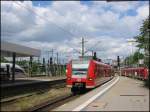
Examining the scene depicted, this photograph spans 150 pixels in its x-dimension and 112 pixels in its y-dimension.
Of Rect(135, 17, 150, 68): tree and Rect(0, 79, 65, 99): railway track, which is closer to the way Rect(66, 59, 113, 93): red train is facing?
the railway track

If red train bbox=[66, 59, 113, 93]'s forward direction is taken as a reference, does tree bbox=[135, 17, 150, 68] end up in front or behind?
behind

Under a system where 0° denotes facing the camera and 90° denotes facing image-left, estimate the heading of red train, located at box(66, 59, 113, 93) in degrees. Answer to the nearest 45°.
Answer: approximately 45°

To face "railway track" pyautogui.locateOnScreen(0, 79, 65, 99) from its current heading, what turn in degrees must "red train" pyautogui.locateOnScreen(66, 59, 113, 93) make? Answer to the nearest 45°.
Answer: approximately 45° to its right
